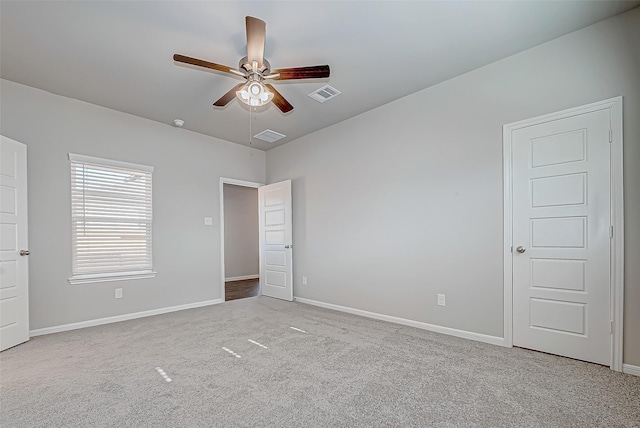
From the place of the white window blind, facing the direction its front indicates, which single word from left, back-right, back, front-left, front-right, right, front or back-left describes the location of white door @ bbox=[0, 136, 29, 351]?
right

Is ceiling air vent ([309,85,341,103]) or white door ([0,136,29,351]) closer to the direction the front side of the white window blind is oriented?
the ceiling air vent

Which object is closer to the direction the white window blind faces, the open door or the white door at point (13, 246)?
the open door

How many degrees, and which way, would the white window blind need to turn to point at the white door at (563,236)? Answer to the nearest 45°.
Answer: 0° — it already faces it

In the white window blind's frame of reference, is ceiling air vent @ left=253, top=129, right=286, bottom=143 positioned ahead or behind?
ahead

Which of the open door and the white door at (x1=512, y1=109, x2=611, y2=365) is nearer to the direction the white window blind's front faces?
the white door

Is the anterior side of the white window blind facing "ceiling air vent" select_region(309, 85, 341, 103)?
yes

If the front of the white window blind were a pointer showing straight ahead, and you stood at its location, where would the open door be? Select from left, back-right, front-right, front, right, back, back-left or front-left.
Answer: front-left

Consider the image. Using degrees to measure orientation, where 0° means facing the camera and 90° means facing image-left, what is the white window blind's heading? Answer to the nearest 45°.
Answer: approximately 315°

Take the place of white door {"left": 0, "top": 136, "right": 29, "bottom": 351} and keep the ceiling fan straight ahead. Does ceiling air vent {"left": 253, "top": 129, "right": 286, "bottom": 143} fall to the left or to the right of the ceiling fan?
left

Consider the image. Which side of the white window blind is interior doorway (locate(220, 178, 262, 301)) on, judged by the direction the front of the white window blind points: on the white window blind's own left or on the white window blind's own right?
on the white window blind's own left
